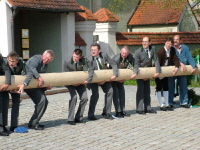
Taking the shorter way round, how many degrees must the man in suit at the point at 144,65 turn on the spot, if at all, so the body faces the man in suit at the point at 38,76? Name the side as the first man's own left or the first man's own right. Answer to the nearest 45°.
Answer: approximately 45° to the first man's own right

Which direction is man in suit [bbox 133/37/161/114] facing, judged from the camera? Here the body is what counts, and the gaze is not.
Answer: toward the camera

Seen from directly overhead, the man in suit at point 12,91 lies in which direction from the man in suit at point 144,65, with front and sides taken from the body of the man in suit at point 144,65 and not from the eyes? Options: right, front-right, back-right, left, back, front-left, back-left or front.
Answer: front-right

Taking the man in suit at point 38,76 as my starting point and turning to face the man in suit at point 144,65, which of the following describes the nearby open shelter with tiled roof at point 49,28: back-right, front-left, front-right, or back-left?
front-left

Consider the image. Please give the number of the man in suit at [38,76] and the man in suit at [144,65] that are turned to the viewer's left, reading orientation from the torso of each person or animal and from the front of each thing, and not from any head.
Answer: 0

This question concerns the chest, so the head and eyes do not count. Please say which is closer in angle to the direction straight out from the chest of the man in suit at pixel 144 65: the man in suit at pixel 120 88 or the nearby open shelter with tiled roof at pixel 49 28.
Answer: the man in suit

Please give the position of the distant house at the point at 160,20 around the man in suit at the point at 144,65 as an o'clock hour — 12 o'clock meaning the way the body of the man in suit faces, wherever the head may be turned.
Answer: The distant house is roughly at 6 o'clock from the man in suit.

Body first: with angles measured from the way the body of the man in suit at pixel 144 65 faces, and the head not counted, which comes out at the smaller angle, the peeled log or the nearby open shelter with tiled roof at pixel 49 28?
the peeled log

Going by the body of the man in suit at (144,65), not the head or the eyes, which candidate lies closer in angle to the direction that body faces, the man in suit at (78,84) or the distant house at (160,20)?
the man in suit

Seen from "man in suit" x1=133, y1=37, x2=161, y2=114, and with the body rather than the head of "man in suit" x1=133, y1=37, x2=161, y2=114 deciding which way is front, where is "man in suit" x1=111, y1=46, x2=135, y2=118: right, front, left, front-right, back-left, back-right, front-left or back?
front-right

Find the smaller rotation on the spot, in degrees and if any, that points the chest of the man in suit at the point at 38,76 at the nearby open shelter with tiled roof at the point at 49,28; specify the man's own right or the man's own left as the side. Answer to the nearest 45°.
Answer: approximately 135° to the man's own left

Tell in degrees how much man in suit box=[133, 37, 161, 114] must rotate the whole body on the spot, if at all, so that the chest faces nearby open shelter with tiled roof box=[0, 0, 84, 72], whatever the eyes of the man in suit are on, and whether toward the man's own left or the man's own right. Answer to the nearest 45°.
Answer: approximately 135° to the man's own right

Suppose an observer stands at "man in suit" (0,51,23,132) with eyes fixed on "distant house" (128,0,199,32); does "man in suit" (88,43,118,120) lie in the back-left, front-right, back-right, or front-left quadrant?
front-right
